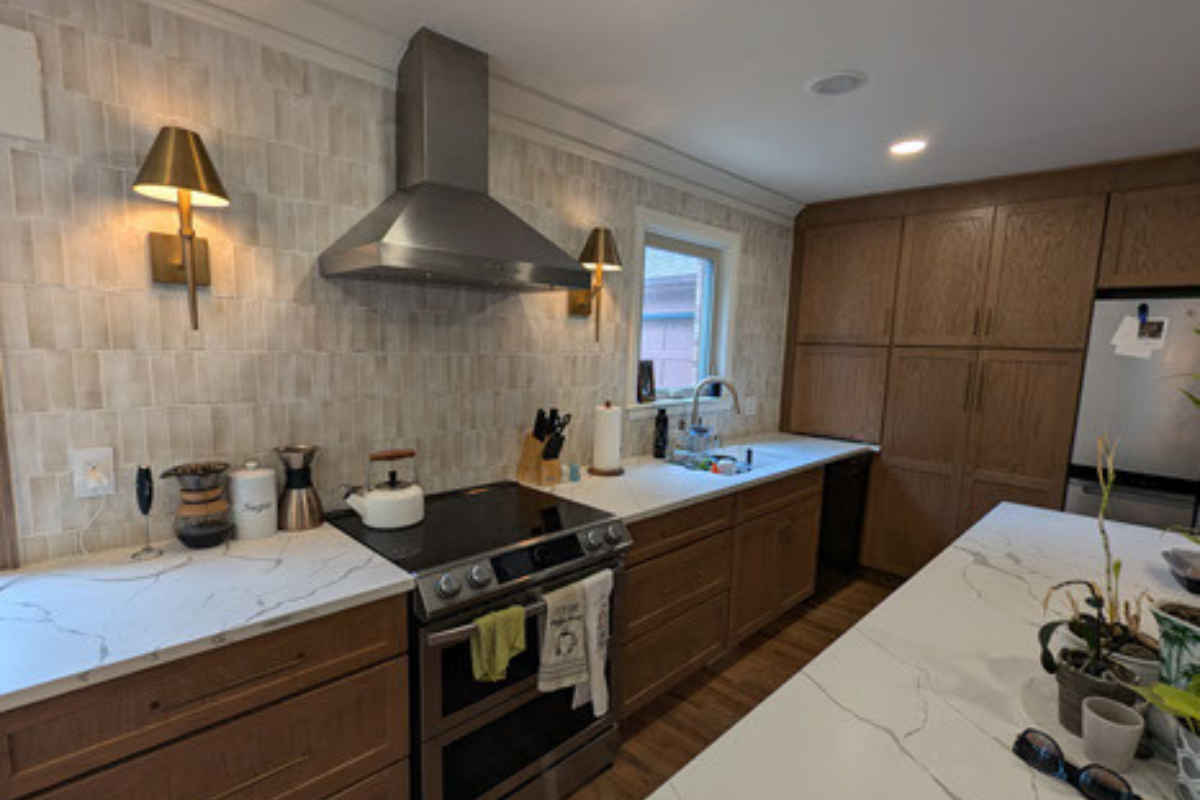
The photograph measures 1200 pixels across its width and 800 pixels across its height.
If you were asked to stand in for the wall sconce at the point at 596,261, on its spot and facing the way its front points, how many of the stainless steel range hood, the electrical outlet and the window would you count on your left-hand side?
1

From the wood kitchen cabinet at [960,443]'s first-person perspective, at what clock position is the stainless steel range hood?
The stainless steel range hood is roughly at 1 o'clock from the wood kitchen cabinet.

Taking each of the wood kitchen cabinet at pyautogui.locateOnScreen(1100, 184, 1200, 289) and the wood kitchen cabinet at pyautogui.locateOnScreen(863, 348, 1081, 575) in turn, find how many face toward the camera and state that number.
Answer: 2

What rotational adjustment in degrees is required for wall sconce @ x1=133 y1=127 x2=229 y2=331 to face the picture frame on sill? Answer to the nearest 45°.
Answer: approximately 45° to its left

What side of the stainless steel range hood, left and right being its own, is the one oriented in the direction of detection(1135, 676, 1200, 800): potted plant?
front

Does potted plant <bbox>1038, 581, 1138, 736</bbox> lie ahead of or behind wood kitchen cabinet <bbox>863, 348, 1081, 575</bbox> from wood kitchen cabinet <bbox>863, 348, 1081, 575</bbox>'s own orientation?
ahead

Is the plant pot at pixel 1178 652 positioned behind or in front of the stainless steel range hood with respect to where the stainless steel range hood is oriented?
in front

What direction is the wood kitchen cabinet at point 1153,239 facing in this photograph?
toward the camera

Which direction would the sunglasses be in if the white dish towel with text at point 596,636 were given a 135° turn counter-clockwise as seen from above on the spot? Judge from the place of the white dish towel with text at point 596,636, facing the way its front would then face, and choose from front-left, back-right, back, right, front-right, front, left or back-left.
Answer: back-right

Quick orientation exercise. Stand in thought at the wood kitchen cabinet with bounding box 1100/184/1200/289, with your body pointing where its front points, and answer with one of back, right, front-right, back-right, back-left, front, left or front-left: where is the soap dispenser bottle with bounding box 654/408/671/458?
front-right

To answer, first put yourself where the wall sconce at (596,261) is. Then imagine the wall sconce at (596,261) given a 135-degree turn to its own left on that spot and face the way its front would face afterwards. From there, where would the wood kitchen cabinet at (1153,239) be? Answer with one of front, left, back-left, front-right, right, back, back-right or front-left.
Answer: right

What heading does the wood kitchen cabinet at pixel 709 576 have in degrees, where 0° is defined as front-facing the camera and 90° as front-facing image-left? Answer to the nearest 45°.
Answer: approximately 315°

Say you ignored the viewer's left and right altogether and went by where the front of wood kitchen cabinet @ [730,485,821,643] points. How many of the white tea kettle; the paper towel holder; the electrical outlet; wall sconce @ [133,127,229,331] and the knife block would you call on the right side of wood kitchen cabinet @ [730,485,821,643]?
5

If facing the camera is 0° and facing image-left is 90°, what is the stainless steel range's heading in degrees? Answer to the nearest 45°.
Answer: approximately 315°

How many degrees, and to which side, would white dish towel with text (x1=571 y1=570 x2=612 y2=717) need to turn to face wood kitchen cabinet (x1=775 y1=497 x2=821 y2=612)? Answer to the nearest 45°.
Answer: approximately 90° to its left

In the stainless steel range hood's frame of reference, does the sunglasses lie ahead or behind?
ahead

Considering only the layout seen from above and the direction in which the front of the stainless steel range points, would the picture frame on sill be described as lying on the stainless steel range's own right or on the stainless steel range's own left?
on the stainless steel range's own left
